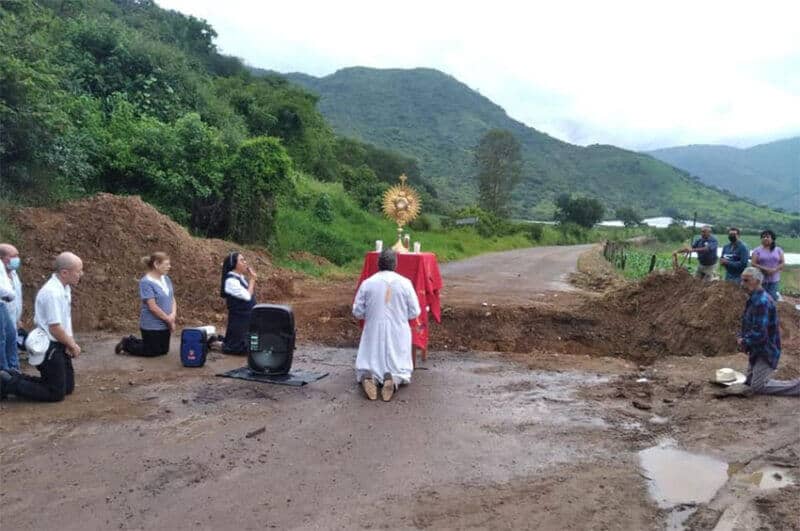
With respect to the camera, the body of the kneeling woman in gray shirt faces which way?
to the viewer's right

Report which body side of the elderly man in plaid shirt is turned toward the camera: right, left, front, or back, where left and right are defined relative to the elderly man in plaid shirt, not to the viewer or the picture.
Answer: left

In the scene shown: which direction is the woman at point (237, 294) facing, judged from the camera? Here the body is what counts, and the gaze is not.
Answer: to the viewer's right

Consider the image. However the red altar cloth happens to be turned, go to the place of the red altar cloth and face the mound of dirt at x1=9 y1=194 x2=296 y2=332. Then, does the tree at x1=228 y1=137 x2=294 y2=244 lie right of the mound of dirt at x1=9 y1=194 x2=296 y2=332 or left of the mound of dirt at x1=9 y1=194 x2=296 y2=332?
right

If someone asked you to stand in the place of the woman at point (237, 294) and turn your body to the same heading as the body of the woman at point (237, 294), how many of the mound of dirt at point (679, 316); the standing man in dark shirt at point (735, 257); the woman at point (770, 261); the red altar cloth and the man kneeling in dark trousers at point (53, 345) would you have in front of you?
4

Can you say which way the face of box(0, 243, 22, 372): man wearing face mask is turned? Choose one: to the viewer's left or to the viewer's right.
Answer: to the viewer's right

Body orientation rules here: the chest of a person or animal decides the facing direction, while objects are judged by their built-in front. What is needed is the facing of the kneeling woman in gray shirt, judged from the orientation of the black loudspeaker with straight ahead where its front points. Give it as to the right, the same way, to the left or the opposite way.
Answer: to the left

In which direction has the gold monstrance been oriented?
toward the camera

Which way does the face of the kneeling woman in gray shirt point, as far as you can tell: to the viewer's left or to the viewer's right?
to the viewer's right

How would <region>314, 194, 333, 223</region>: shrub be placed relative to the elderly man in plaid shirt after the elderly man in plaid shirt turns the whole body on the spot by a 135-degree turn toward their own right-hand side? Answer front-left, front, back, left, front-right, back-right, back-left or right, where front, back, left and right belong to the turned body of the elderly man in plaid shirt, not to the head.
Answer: left

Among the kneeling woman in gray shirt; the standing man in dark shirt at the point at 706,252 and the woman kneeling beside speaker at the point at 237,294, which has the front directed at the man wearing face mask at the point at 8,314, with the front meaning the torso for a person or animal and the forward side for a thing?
the standing man in dark shirt

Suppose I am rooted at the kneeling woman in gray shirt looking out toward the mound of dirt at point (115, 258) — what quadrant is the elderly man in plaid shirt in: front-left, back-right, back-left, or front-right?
back-right

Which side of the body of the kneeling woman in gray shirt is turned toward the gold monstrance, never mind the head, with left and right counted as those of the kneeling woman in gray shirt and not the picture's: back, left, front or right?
front

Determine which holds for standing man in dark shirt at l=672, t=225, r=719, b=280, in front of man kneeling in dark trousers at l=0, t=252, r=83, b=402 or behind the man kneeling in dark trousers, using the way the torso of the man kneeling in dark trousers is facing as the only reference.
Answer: in front

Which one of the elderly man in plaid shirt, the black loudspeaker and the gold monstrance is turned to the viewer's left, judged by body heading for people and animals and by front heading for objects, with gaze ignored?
the elderly man in plaid shirt

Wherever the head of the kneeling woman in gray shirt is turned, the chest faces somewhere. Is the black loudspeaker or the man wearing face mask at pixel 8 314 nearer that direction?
the black loudspeaker

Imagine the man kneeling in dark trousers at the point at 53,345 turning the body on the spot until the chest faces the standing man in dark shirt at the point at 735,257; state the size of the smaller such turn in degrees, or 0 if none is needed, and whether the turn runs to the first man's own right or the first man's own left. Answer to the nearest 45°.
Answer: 0° — they already face them

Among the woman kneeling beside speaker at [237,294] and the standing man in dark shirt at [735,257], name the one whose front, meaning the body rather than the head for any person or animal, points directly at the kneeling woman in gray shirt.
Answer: the standing man in dark shirt
